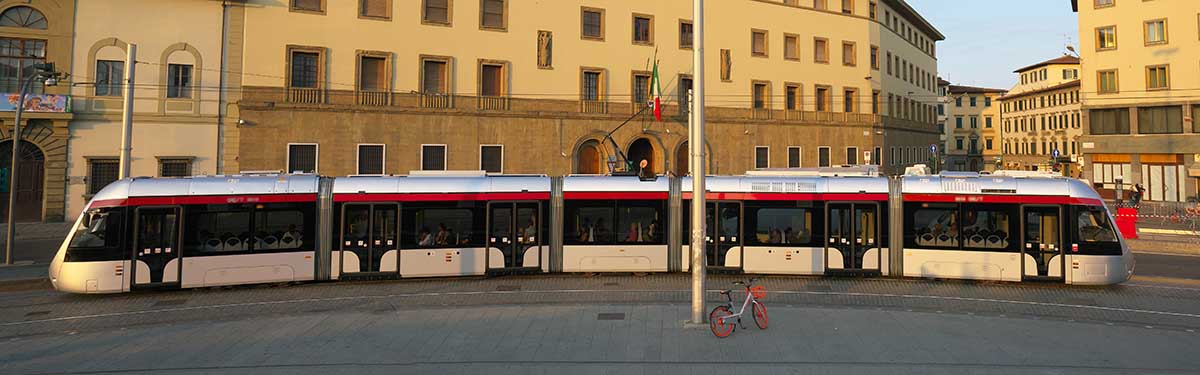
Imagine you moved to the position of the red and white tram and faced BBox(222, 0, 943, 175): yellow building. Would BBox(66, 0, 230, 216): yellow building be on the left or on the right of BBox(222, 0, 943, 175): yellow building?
left

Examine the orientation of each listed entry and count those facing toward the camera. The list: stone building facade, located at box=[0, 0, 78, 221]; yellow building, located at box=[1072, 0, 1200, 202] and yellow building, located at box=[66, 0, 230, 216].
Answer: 3

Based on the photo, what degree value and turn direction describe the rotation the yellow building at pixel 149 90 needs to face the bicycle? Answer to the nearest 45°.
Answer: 0° — it already faces it

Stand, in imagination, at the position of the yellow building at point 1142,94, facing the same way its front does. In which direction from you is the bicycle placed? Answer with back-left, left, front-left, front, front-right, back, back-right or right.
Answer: front

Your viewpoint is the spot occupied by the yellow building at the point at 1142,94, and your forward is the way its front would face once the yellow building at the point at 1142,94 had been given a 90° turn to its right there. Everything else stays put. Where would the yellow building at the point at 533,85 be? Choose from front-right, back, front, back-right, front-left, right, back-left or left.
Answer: front-left

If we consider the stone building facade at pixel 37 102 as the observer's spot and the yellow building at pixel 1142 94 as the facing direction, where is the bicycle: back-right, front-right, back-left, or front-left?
front-right

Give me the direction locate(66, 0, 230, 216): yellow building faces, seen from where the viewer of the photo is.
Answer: facing the viewer

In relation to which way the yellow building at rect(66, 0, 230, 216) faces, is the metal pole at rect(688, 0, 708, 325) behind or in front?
in front

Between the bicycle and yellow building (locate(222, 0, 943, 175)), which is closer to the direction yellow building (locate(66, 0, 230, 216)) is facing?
the bicycle

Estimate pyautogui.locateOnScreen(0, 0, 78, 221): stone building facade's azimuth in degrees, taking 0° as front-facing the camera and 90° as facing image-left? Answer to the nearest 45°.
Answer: approximately 0°

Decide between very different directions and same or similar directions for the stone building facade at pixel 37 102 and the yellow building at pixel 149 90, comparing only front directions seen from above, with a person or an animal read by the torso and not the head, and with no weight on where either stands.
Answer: same or similar directions

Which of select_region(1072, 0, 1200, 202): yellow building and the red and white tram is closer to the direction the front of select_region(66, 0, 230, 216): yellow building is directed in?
the red and white tram

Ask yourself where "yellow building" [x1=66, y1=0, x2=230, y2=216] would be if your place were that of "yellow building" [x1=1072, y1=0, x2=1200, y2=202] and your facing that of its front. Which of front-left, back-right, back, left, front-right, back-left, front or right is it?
front-right

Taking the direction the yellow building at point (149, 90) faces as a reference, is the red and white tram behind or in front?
in front
